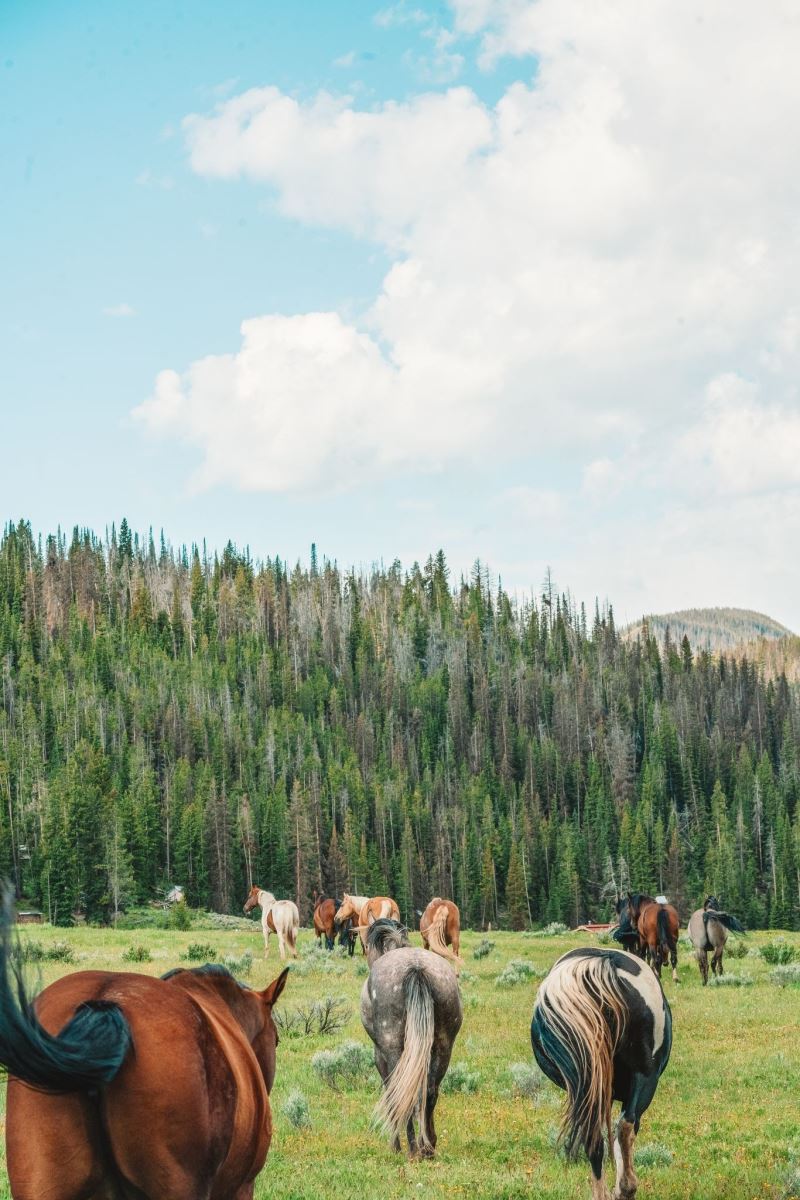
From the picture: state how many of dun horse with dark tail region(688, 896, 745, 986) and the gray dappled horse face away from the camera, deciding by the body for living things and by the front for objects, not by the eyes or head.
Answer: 2

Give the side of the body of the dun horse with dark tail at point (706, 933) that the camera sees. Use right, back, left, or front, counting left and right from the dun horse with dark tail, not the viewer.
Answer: back

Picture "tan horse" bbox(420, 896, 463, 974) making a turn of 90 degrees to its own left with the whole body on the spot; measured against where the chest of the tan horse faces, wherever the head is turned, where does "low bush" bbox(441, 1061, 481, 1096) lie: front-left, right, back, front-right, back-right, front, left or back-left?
left

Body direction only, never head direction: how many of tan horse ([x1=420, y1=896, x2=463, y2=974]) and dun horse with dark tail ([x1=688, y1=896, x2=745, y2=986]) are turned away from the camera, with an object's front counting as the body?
2

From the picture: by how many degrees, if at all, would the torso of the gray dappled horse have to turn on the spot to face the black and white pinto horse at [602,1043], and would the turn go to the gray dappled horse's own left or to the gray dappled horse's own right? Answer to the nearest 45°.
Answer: approximately 135° to the gray dappled horse's own right

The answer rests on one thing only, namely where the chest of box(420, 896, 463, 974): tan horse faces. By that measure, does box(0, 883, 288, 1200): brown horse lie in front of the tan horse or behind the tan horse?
behind

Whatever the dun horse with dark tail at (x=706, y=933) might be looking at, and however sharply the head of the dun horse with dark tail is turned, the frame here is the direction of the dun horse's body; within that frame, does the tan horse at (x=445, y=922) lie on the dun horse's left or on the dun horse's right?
on the dun horse's left

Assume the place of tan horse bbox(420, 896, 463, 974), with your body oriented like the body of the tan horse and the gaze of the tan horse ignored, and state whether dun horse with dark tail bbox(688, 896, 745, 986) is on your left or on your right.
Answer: on your right

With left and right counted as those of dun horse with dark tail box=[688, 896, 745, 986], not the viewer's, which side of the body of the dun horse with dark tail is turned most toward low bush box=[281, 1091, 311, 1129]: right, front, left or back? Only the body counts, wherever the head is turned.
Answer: back

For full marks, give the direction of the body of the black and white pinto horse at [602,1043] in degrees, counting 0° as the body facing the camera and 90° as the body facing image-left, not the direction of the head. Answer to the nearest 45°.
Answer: approximately 180°

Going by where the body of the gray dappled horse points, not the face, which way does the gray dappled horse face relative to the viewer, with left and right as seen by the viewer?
facing away from the viewer

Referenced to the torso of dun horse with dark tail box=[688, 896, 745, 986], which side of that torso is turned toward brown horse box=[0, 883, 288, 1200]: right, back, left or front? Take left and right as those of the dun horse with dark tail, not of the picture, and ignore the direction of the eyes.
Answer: back

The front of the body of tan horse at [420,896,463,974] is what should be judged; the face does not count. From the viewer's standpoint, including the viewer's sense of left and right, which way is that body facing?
facing away from the viewer
